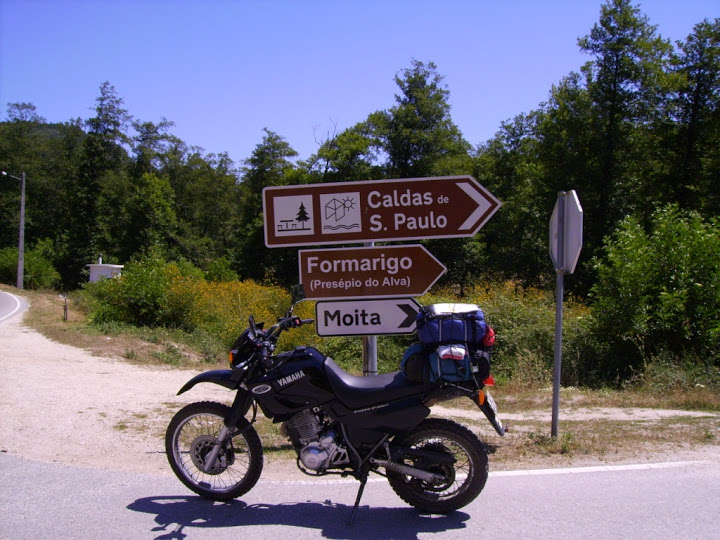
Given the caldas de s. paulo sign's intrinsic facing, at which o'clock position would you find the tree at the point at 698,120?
The tree is roughly at 7 o'clock from the caldas de s. paulo sign.

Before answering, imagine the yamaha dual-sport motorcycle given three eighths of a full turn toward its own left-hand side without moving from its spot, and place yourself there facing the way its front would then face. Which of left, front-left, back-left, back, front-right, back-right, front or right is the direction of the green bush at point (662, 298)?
left

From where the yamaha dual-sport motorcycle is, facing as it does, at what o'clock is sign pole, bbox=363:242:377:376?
The sign pole is roughly at 3 o'clock from the yamaha dual-sport motorcycle.

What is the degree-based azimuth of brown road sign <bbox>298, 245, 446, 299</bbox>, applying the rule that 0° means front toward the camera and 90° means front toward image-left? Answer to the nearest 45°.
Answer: approximately 0°

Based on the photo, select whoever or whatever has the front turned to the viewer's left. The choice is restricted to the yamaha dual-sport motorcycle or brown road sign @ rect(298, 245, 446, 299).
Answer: the yamaha dual-sport motorcycle

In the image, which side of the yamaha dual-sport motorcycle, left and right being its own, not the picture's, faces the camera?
left

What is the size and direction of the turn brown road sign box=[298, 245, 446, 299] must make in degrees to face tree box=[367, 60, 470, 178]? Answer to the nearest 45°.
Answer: approximately 180°

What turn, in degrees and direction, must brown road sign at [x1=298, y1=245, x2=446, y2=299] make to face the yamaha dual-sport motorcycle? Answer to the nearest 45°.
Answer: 0° — it already faces it

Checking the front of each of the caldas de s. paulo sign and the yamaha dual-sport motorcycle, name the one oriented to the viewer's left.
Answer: the yamaha dual-sport motorcycle
